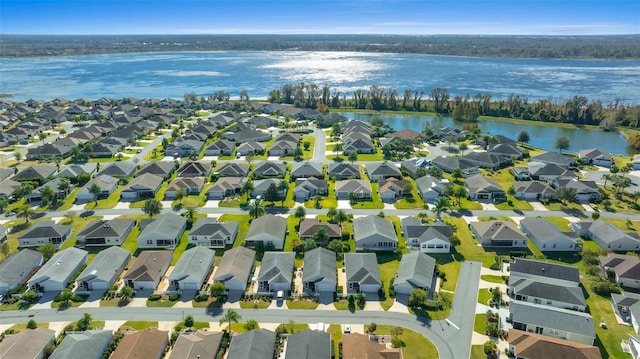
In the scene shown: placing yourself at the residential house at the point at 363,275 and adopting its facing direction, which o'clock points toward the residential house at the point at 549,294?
the residential house at the point at 549,294 is roughly at 9 o'clock from the residential house at the point at 363,275.

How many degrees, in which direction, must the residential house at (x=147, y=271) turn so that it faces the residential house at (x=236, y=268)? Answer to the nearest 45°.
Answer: approximately 90° to its left

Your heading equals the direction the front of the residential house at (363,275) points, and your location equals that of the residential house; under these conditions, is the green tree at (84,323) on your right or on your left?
on your right

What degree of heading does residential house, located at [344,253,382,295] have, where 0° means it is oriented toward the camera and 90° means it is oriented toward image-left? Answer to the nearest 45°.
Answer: approximately 0°

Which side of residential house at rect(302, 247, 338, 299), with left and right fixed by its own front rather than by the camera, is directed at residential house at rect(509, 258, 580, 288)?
left

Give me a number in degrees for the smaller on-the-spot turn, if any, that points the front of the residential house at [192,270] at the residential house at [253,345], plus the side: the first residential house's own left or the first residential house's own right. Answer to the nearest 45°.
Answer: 0° — it already faces it

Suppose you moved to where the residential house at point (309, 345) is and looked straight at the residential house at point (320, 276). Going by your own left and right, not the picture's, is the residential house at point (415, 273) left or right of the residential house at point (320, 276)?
right

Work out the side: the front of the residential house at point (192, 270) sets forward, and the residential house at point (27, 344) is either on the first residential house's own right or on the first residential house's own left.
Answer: on the first residential house's own right

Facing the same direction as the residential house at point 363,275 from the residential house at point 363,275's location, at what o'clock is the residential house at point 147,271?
the residential house at point 147,271 is roughly at 3 o'clock from the residential house at point 363,275.

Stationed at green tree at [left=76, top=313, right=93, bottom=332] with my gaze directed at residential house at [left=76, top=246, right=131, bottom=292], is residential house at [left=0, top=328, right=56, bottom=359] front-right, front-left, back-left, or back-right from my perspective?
back-left

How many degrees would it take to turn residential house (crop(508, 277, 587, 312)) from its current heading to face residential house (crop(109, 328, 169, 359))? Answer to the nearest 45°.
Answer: approximately 45° to its left

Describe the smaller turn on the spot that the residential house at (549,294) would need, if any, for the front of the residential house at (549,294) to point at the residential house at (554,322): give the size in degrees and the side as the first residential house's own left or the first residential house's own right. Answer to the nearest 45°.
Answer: approximately 90° to the first residential house's own left

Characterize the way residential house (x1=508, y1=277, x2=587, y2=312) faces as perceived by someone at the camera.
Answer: facing to the left of the viewer
